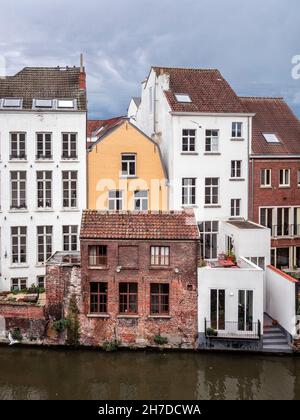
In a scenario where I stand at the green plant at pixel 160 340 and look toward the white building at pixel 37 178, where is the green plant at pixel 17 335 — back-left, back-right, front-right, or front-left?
front-left

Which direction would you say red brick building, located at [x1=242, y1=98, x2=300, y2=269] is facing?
toward the camera

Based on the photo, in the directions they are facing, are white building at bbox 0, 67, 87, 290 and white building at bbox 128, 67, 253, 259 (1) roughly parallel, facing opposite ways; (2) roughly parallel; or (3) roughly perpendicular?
roughly parallel

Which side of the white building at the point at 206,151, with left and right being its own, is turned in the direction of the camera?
front

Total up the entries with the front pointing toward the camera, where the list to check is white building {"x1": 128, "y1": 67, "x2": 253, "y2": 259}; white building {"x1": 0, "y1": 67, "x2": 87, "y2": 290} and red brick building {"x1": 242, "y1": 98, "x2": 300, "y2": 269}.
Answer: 3

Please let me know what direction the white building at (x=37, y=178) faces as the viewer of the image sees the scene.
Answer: facing the viewer

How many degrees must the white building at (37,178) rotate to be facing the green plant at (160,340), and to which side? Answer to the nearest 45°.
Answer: approximately 45° to its left

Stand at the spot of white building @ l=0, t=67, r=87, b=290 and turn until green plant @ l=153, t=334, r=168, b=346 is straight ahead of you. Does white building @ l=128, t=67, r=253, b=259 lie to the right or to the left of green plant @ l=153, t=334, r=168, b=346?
left

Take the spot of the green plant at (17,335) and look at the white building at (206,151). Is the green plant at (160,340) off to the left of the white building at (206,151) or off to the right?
right

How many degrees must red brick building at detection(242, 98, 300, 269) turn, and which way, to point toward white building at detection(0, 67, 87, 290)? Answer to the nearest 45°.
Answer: approximately 45° to its right

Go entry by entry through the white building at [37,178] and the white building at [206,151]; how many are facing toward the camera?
2

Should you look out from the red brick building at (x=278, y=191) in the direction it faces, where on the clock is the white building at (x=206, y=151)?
The white building is roughly at 2 o'clock from the red brick building.

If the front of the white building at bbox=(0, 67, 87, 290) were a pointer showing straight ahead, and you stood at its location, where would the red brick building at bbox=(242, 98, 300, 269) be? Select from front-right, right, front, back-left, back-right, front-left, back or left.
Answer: left
